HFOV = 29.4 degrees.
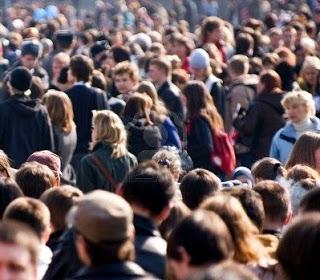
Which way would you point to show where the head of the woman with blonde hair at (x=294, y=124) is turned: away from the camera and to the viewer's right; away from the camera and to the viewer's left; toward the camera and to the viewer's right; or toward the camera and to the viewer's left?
toward the camera and to the viewer's left

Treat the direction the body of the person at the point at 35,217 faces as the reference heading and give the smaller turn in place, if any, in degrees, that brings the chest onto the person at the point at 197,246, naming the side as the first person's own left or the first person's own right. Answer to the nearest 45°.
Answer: approximately 135° to the first person's own right

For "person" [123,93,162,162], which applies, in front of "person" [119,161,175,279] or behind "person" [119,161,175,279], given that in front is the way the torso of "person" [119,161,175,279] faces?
in front

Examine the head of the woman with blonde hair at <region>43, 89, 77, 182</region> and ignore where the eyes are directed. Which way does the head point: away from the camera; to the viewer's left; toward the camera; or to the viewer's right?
away from the camera

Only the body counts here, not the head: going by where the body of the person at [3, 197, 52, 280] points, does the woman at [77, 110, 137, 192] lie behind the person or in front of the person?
in front

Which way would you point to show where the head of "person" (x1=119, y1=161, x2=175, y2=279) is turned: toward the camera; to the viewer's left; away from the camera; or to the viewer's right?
away from the camera

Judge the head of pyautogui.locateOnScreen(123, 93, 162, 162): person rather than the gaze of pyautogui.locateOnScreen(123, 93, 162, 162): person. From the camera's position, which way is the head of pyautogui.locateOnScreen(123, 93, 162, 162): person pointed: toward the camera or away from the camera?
away from the camera

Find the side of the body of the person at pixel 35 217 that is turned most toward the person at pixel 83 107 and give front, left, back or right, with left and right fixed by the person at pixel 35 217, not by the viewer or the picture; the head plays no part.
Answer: front

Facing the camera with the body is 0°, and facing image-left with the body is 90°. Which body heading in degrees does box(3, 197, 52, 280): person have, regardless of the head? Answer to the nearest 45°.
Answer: approximately 180°

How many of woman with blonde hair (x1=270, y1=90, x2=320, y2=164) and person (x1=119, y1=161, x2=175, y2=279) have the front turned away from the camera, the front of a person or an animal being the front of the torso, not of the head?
1

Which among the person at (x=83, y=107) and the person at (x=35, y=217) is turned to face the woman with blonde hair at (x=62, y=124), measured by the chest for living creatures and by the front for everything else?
the person at (x=35, y=217)

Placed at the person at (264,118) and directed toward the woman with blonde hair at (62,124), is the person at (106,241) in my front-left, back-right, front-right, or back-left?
front-left

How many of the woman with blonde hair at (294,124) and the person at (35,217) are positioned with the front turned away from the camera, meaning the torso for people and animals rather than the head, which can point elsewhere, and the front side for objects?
1

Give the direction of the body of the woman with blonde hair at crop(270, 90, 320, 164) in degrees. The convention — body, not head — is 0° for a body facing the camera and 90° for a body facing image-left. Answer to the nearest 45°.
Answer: approximately 45°

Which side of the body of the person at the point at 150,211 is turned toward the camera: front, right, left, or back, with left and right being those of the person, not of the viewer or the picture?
back

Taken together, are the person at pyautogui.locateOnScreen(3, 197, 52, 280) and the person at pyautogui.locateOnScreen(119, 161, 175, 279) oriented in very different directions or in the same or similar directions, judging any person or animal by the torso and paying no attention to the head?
same or similar directions
